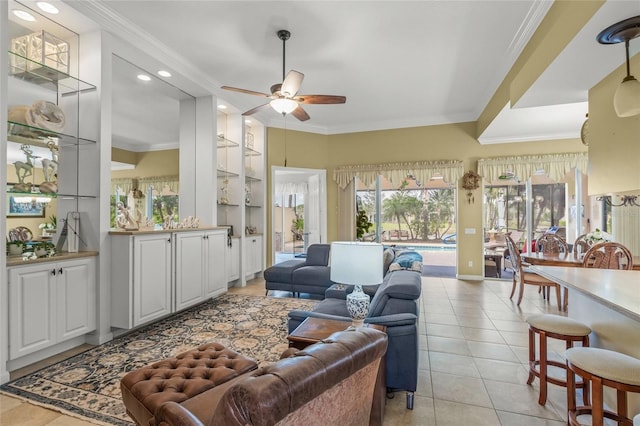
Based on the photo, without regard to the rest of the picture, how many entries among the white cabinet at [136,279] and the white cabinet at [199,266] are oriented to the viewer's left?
0

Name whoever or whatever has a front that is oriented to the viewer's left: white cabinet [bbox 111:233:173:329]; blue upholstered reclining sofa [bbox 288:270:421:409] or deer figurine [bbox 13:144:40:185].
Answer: the blue upholstered reclining sofa

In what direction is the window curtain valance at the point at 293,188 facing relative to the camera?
toward the camera

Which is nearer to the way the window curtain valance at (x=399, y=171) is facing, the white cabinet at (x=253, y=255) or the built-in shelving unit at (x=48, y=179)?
the built-in shelving unit

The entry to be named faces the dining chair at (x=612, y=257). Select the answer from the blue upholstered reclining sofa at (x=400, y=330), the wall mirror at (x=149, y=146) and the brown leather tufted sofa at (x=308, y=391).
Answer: the wall mirror

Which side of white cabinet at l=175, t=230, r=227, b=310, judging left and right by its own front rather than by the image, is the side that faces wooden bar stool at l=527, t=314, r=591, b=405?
front

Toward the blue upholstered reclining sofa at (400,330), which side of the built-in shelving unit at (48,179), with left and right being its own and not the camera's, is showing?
front

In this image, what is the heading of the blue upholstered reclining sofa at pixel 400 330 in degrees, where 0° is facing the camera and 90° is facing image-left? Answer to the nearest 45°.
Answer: approximately 90°

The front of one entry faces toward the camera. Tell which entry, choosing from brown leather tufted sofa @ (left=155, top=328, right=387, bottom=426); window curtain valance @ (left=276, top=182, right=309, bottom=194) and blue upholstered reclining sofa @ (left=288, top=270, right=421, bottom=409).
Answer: the window curtain valance

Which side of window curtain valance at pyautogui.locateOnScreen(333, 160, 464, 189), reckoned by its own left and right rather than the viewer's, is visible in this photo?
front

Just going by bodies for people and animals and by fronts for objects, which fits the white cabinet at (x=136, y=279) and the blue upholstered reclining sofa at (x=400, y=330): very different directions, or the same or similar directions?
very different directions

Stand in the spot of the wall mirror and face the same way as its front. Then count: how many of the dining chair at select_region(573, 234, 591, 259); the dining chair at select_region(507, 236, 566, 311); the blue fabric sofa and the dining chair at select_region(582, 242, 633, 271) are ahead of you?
4

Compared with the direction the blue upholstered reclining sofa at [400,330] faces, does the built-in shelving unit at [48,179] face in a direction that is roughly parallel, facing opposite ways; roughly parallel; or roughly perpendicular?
roughly parallel, facing opposite ways

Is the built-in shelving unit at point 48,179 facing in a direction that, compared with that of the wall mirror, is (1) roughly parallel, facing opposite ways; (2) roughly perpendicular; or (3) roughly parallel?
roughly parallel

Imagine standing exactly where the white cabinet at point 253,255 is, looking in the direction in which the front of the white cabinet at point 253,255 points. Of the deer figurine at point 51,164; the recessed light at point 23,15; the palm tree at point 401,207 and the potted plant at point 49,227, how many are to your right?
3

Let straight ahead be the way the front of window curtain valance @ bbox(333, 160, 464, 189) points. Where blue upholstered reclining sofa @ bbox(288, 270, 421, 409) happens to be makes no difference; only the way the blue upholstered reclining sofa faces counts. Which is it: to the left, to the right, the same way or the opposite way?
to the right

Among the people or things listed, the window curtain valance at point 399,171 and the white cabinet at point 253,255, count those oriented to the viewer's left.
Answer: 0

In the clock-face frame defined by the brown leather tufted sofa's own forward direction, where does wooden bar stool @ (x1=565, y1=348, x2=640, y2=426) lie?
The wooden bar stool is roughly at 4 o'clock from the brown leather tufted sofa.

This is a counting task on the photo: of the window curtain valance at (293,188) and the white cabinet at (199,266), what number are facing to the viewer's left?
0

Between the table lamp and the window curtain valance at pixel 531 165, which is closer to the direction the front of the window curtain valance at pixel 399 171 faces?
the table lamp
